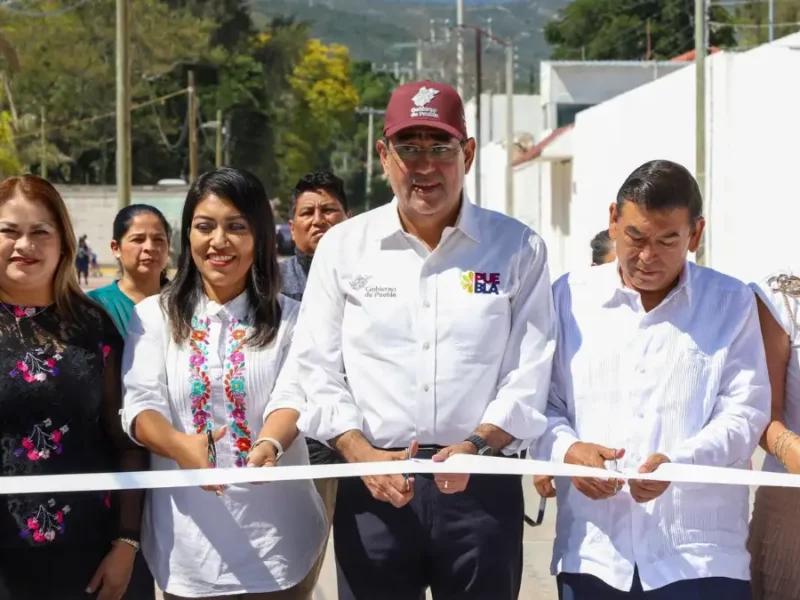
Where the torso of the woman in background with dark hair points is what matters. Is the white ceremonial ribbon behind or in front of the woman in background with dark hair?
in front

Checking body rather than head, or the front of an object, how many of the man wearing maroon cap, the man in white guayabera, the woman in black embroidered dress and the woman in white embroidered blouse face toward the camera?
4

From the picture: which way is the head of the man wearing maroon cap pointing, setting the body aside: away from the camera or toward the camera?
toward the camera

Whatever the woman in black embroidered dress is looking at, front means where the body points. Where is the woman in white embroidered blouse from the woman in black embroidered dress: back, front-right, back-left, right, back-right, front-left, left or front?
left

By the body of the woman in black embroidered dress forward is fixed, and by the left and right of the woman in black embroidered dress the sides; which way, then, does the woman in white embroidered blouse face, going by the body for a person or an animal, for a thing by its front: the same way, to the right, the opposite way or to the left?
the same way

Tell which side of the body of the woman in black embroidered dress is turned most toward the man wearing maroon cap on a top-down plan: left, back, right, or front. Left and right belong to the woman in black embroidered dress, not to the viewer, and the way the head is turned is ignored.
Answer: left

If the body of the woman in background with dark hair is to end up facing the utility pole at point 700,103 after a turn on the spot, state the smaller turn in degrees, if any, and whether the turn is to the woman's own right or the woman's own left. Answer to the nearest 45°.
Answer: approximately 90° to the woman's own left

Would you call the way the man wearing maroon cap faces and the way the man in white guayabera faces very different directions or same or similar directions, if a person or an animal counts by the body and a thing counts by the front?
same or similar directions

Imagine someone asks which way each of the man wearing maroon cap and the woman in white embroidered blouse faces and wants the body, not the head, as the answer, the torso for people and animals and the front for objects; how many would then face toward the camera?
2

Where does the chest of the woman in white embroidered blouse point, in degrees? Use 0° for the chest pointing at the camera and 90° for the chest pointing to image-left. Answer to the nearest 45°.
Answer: approximately 0°

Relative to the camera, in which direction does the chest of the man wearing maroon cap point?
toward the camera

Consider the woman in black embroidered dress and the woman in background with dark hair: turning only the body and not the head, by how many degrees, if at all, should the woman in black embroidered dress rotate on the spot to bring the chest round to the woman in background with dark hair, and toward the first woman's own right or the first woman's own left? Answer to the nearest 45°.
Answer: approximately 180°

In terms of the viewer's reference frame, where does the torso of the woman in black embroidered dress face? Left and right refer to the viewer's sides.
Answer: facing the viewer

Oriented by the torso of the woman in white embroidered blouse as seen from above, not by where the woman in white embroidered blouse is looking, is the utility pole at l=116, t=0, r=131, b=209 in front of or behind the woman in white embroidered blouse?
behind

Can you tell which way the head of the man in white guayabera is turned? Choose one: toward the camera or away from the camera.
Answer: toward the camera

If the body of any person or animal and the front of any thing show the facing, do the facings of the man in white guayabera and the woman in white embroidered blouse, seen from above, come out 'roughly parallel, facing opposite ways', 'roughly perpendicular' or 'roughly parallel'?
roughly parallel

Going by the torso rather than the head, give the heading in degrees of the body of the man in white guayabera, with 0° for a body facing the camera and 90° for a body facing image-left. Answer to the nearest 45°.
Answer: approximately 0°

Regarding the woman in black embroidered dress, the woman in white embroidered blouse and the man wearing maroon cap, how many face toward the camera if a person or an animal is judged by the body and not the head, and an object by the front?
3
